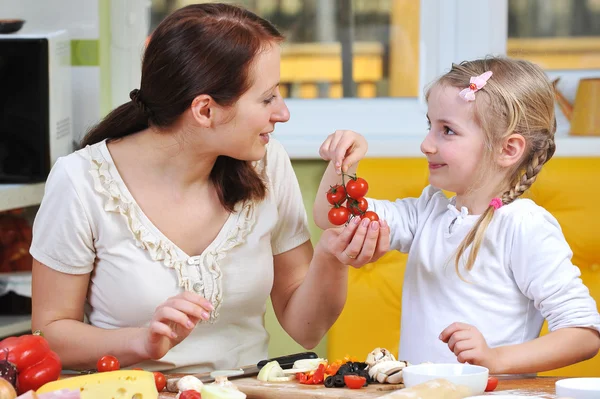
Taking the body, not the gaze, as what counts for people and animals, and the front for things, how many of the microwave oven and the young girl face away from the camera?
0

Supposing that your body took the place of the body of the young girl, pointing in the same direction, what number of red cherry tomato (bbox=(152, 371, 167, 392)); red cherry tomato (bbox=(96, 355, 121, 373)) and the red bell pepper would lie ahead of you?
3

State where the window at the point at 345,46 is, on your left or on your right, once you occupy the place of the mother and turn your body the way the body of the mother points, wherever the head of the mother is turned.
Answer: on your left

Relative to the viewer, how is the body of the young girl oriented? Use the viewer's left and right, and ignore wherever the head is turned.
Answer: facing the viewer and to the left of the viewer

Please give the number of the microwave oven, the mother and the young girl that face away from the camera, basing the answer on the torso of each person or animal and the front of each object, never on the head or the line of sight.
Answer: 0

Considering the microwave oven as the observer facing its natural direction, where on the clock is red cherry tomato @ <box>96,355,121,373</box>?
The red cherry tomato is roughly at 12 o'clock from the microwave oven.

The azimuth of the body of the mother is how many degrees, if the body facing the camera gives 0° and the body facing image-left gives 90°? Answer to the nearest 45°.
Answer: approximately 315°

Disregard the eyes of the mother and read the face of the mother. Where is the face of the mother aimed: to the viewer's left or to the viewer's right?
to the viewer's right

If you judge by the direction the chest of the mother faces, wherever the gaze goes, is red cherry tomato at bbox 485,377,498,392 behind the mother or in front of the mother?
in front

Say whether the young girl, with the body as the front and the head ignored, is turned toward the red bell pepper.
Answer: yes

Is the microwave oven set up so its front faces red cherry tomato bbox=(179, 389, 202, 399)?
yes

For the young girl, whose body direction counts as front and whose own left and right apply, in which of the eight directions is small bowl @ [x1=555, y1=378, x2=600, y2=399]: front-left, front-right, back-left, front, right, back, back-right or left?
front-left

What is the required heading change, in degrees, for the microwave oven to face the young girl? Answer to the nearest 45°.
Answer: approximately 45° to its left

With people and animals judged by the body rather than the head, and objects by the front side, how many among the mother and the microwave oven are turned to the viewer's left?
0

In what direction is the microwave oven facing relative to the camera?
toward the camera

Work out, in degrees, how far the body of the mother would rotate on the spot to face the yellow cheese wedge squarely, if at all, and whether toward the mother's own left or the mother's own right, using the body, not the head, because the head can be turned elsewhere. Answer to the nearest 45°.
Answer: approximately 45° to the mother's own right
